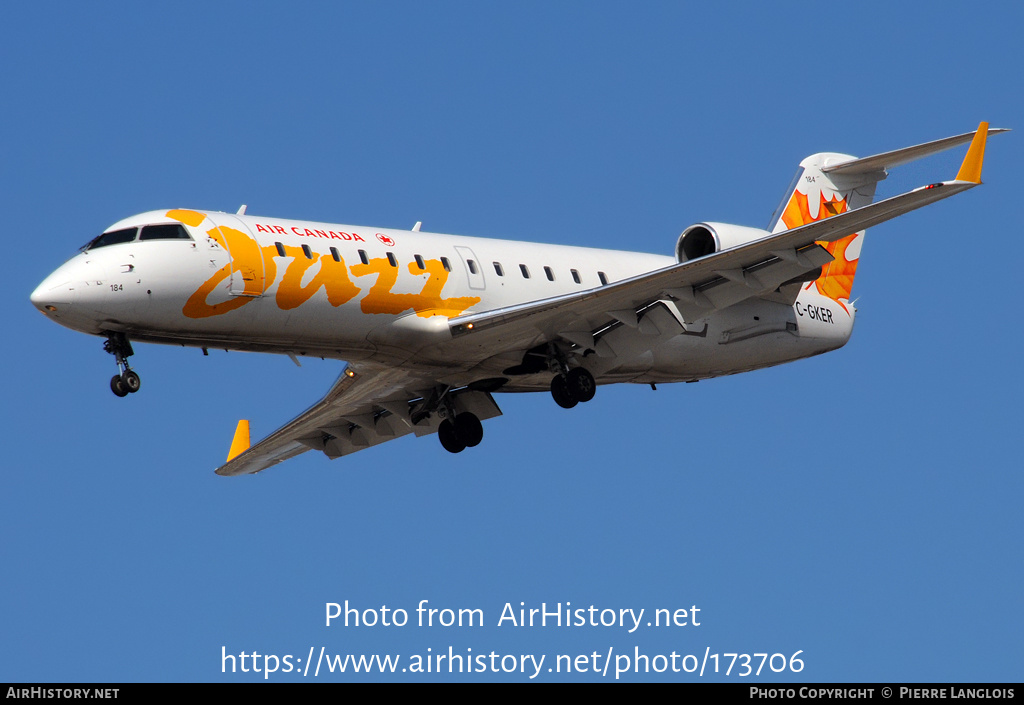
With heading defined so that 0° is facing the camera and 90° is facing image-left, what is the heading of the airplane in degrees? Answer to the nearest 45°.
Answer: approximately 45°
